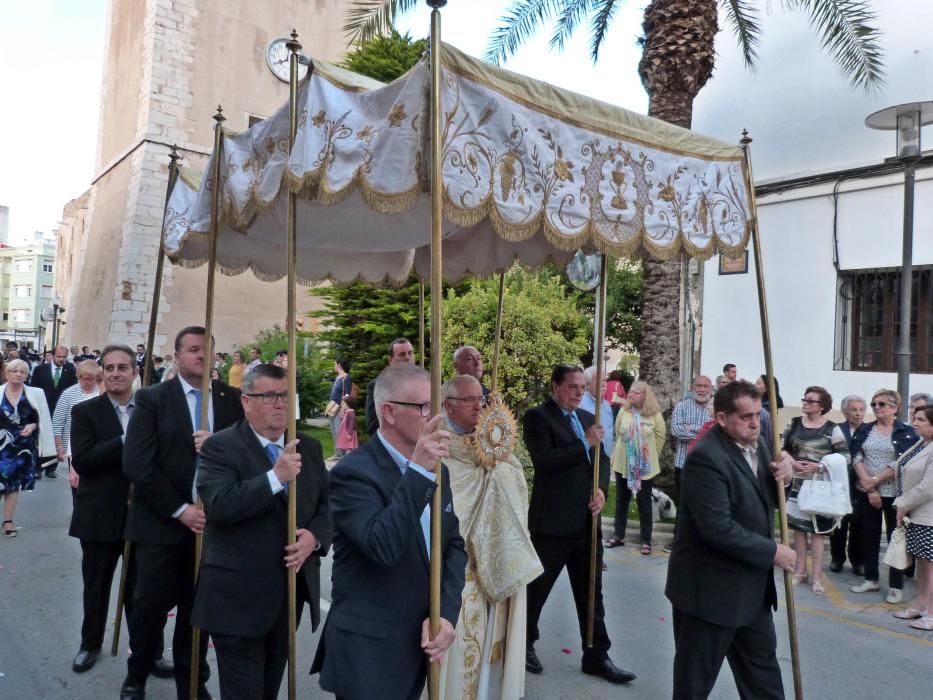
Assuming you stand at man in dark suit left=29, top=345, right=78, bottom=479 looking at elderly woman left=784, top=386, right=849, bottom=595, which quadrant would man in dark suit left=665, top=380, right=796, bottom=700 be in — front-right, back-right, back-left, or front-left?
front-right

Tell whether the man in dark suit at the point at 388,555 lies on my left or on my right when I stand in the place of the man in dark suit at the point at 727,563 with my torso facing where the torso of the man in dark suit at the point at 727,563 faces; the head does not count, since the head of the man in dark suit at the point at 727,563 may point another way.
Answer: on my right

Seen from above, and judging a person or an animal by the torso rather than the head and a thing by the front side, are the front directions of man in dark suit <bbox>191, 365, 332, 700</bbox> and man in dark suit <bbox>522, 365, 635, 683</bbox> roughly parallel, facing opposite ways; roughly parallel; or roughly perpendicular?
roughly parallel

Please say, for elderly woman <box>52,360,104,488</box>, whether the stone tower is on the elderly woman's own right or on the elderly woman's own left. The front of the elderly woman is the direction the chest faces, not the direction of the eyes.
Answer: on the elderly woman's own left

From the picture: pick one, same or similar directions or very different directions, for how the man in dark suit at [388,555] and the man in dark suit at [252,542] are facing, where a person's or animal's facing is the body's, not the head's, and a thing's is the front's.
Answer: same or similar directions

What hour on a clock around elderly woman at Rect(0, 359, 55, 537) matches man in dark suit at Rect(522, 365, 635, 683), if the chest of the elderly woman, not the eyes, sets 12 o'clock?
The man in dark suit is roughly at 11 o'clock from the elderly woman.

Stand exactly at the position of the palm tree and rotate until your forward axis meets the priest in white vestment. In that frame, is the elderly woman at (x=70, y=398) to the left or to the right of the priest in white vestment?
right

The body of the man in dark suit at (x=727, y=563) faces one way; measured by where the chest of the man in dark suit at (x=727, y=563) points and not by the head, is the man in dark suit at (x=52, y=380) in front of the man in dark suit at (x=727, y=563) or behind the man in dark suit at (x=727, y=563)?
behind

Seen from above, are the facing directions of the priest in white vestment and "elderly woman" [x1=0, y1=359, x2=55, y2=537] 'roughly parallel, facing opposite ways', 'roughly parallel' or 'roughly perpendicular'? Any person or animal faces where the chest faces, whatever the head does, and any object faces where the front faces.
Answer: roughly parallel

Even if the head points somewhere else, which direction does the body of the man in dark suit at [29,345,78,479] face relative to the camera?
toward the camera

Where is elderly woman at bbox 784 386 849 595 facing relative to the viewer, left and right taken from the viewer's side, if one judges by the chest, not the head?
facing the viewer and to the left of the viewer

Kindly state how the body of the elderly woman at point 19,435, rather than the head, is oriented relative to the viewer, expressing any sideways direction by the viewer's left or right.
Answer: facing the viewer

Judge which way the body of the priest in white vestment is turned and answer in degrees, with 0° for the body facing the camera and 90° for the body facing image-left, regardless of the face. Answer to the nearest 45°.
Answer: approximately 315°

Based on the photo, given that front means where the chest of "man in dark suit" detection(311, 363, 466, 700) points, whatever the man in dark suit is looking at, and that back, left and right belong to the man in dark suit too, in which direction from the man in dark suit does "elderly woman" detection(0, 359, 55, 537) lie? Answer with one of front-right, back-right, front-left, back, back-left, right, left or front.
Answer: back

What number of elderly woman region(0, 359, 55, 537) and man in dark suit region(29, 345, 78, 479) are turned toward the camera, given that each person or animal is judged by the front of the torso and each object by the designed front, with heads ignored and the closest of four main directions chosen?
2

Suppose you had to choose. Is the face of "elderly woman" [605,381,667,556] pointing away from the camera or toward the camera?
toward the camera

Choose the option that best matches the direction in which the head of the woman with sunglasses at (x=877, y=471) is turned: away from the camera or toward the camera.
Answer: toward the camera

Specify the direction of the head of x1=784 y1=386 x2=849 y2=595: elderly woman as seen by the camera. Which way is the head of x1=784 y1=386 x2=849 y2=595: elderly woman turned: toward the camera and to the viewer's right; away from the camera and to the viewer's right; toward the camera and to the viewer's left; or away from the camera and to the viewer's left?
toward the camera and to the viewer's left
